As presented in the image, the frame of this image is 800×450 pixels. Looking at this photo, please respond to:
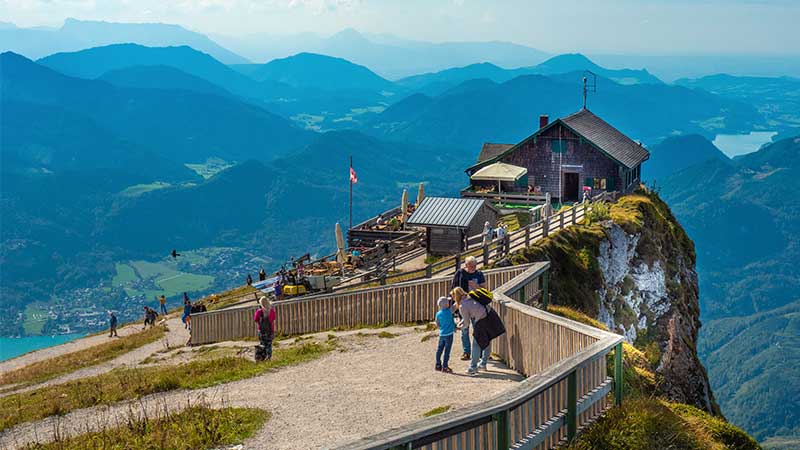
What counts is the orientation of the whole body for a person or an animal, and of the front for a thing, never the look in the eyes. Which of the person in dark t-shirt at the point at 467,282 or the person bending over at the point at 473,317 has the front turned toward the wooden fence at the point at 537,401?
the person in dark t-shirt

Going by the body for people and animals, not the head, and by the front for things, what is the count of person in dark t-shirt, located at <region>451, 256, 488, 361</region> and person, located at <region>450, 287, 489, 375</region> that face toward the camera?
1

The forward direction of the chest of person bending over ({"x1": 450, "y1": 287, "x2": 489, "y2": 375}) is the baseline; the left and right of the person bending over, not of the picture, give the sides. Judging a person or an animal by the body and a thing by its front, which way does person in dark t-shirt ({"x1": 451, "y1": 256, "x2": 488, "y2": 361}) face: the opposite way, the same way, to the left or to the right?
to the left

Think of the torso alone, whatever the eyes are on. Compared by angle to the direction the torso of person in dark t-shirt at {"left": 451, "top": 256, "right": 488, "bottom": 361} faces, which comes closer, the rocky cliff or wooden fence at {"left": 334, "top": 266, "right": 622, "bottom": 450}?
the wooden fence

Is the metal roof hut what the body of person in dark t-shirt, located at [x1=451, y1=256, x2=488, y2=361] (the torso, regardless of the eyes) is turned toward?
no

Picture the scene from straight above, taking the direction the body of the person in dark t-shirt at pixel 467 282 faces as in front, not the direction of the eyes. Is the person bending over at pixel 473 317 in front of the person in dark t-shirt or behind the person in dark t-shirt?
in front

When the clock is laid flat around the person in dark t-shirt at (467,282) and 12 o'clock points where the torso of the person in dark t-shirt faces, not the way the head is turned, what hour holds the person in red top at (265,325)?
The person in red top is roughly at 4 o'clock from the person in dark t-shirt.

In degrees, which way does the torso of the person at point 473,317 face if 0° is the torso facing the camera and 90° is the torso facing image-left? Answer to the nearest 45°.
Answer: approximately 90°

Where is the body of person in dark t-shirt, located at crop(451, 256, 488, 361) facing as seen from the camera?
toward the camera
